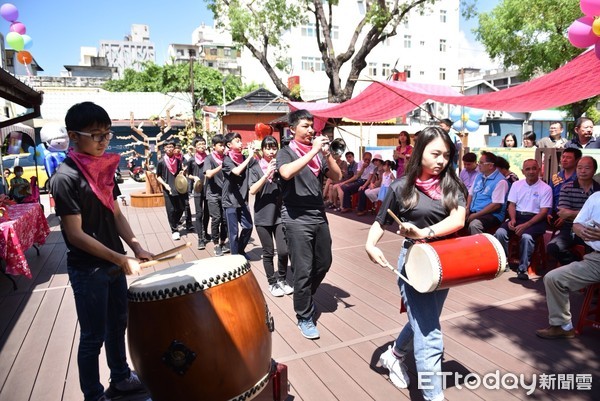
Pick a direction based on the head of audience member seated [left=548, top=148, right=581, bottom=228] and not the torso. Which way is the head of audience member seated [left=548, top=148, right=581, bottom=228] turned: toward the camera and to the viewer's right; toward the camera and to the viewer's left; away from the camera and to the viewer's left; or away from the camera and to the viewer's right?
toward the camera and to the viewer's left

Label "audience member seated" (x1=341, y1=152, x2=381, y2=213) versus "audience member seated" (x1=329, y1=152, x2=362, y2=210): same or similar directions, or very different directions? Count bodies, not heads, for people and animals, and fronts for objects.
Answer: same or similar directions

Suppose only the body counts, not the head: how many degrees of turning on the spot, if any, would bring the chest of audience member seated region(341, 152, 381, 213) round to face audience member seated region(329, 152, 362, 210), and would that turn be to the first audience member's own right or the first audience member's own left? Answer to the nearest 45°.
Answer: approximately 90° to the first audience member's own right

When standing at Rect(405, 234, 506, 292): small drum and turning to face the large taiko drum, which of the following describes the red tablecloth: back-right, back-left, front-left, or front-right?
front-right

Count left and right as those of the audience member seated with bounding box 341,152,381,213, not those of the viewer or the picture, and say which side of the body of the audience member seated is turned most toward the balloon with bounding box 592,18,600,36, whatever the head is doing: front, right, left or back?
left

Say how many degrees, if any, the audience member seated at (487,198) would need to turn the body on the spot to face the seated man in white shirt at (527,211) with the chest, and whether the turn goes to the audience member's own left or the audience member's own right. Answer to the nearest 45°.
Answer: approximately 90° to the audience member's own left

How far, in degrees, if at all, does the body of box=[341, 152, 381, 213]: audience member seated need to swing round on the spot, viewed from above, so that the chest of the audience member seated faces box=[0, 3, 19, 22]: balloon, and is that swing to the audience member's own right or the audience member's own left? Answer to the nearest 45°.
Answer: approximately 45° to the audience member's own right

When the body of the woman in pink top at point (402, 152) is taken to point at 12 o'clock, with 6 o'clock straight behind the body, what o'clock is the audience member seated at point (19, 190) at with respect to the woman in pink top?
The audience member seated is roughly at 1 o'clock from the woman in pink top.

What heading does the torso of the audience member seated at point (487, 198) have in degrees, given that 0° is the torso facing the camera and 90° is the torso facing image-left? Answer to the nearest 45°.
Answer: approximately 45°

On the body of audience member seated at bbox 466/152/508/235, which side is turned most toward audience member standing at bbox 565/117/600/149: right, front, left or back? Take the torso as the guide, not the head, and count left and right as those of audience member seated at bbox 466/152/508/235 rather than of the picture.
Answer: back

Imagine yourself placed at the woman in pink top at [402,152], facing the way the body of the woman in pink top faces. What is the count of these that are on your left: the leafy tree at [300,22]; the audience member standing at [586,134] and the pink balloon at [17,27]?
1

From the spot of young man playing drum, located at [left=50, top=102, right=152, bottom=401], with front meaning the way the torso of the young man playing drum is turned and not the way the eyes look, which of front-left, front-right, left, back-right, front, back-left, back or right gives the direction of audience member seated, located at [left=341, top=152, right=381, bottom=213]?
left

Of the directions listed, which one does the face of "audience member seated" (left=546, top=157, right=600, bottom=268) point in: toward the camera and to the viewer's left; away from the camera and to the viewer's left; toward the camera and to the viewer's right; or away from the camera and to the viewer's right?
toward the camera and to the viewer's left
